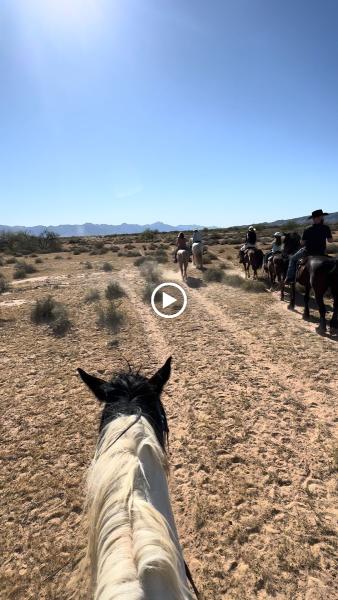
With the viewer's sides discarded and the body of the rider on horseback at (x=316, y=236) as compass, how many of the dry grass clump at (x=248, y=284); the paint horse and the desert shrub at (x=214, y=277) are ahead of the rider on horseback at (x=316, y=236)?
2

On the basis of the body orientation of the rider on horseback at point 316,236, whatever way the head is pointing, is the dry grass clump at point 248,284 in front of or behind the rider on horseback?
in front

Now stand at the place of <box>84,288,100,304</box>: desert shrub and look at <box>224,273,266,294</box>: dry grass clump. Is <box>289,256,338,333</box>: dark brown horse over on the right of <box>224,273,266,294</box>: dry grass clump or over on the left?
right

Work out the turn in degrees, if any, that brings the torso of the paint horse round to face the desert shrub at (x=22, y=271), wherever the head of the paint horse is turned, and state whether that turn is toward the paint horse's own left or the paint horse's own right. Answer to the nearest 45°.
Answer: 0° — it already faces it

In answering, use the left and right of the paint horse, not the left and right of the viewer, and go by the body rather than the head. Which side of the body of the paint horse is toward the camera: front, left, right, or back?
back

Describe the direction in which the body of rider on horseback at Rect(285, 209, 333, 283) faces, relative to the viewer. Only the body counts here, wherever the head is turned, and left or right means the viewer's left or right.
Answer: facing away from the viewer and to the left of the viewer

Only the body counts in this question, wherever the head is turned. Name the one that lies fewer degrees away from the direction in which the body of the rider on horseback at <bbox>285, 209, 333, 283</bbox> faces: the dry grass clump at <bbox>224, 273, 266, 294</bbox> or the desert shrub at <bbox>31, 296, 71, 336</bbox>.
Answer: the dry grass clump

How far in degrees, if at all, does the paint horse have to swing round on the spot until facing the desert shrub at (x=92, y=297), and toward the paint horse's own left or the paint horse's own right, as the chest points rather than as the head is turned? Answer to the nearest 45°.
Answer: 0° — it already faces it

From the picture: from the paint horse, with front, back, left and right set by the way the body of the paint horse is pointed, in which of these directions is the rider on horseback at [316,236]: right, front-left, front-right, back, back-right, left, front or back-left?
front-right

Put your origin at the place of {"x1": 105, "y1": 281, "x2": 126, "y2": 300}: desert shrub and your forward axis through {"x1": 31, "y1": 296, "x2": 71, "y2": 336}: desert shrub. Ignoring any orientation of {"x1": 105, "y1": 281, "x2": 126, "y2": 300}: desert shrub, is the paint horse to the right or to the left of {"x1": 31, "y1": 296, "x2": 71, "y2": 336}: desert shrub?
left

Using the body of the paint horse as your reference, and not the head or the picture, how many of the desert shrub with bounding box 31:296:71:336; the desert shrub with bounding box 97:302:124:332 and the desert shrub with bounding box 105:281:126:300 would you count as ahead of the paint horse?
3

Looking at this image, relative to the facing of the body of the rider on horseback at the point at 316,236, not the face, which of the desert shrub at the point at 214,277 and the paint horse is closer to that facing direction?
the desert shrub

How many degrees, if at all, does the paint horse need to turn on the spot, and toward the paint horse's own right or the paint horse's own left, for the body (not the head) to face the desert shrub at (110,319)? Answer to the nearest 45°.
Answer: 0° — it already faces it

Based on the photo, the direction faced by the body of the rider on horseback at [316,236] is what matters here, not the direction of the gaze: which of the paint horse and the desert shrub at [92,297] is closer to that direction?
the desert shrub

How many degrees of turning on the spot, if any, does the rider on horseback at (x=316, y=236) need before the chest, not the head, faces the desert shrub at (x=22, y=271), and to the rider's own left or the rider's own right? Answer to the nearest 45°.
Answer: approximately 45° to the rider's own left
